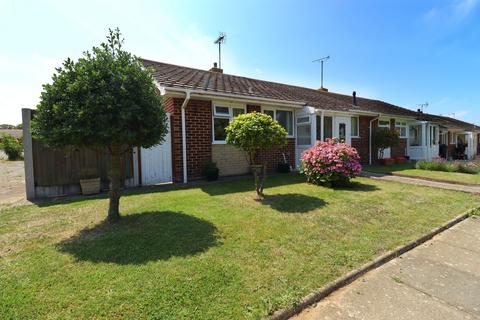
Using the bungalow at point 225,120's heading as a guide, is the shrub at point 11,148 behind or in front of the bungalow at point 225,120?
behind

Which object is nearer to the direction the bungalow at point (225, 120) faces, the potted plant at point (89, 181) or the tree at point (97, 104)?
the tree

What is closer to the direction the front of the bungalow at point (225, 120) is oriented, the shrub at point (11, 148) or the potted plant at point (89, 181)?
the potted plant

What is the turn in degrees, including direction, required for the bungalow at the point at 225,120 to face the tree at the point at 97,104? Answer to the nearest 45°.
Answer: approximately 45° to its right

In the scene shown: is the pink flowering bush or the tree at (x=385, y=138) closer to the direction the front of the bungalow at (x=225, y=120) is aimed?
the pink flowering bush

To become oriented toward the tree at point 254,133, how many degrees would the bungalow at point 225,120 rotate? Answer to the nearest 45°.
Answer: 0° — it already faces it

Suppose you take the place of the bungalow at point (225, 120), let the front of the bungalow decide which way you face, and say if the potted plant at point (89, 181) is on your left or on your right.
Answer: on your right

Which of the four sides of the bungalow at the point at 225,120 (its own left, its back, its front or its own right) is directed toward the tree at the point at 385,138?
left
